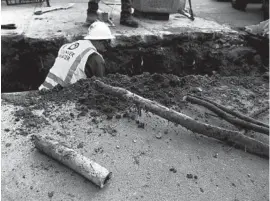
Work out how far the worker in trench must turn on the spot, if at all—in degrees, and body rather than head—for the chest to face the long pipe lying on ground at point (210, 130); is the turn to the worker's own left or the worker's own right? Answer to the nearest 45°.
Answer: approximately 90° to the worker's own right

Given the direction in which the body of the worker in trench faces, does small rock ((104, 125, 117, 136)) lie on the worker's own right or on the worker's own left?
on the worker's own right

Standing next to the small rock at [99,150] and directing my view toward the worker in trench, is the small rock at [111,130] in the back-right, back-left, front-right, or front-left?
front-right

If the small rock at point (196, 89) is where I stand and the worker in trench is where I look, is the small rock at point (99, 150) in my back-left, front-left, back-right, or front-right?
front-left

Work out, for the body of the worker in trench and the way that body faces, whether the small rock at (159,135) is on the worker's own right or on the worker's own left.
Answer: on the worker's own right

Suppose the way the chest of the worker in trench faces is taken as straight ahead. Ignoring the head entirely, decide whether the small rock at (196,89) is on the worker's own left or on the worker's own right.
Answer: on the worker's own right

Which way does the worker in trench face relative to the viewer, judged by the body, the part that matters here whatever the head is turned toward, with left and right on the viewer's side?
facing away from the viewer and to the right of the viewer
